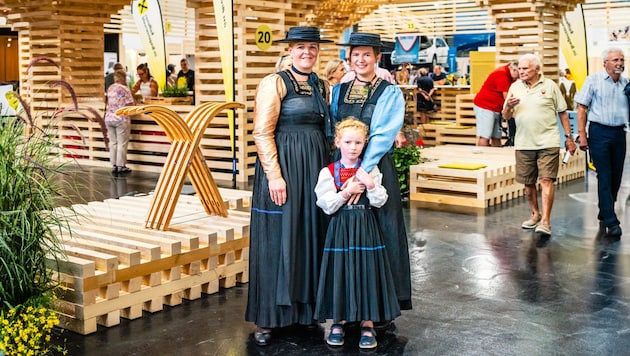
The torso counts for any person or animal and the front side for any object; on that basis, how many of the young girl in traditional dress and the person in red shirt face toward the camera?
1

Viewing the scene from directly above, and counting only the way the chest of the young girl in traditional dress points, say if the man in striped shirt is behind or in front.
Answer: behind

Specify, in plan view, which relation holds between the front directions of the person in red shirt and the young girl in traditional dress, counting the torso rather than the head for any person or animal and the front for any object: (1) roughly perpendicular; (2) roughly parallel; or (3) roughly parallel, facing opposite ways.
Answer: roughly perpendicular

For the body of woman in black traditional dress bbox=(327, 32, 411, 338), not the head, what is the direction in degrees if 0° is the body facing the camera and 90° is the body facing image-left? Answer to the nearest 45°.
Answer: approximately 45°

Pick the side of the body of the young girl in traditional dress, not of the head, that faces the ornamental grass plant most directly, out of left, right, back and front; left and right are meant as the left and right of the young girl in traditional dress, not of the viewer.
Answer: right
